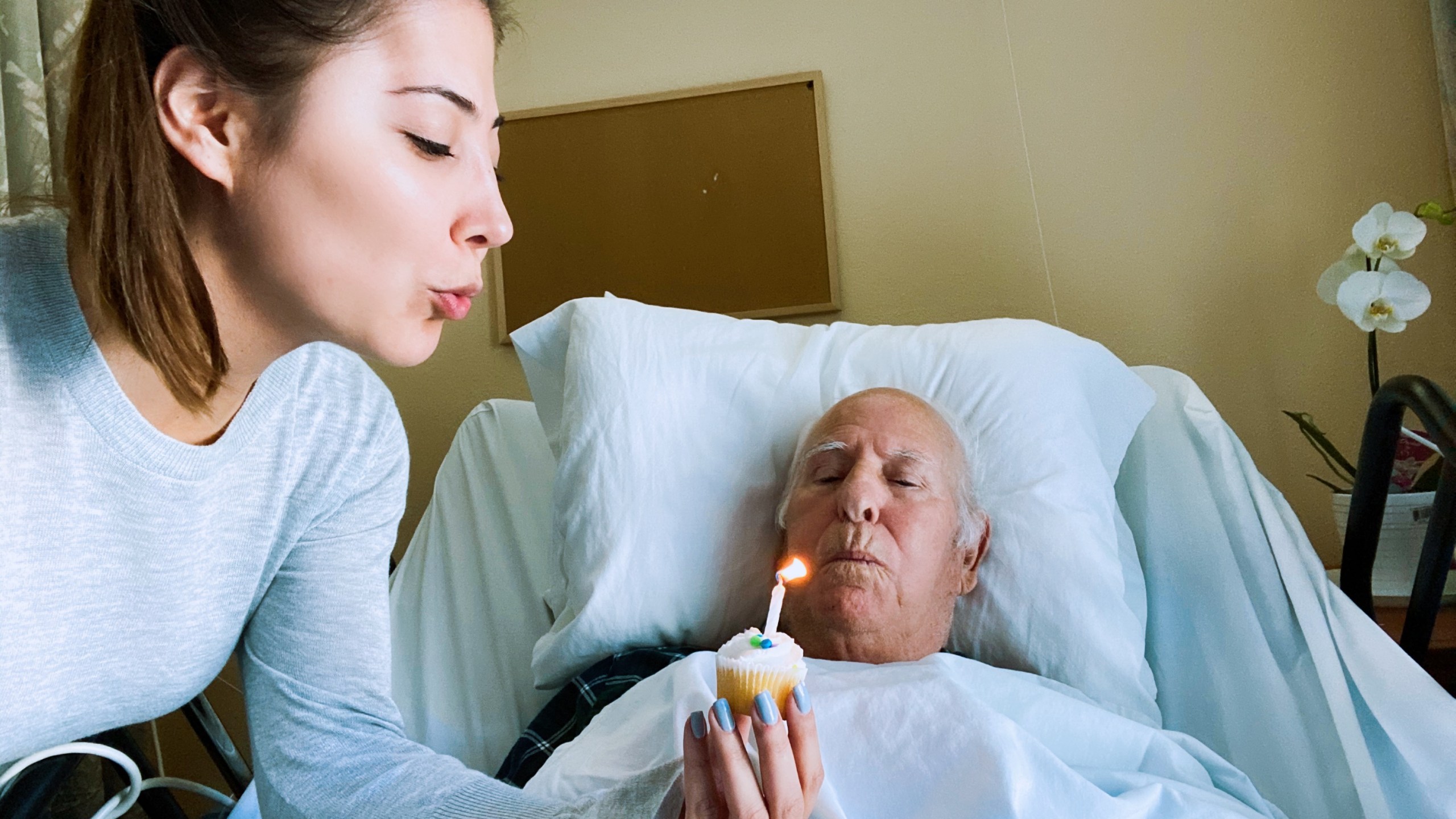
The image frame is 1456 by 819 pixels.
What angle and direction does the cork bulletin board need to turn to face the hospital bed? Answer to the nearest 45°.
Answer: approximately 45° to its left

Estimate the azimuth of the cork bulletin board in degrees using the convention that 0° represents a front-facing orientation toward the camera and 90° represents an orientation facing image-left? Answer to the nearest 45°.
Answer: approximately 0°

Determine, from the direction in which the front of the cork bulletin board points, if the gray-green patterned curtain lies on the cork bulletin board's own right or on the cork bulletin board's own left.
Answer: on the cork bulletin board's own right

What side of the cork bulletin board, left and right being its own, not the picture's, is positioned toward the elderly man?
front

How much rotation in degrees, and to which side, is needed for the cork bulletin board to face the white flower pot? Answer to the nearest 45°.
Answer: approximately 45° to its left

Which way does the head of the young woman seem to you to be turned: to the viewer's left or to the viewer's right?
to the viewer's right

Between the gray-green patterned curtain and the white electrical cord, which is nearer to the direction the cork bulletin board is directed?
the white electrical cord

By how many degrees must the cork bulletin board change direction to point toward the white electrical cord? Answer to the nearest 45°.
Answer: approximately 45° to its right

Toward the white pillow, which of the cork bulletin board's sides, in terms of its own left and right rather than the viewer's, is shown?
front

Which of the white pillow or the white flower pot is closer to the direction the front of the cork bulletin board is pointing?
the white pillow
